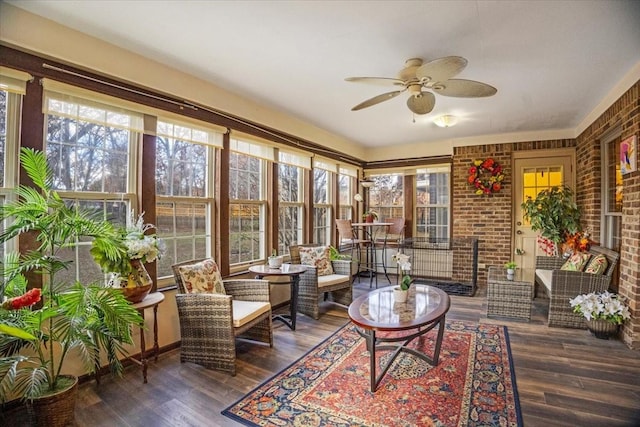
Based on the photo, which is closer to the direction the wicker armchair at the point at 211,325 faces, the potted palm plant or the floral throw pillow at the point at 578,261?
the floral throw pillow

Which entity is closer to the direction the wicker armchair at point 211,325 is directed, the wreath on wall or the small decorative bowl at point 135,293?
the wreath on wall

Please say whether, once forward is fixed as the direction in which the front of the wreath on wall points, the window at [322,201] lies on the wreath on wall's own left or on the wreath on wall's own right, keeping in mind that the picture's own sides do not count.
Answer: on the wreath on wall's own right

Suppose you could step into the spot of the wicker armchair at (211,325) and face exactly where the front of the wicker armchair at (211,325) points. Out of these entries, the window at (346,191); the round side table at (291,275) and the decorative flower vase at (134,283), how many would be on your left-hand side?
2

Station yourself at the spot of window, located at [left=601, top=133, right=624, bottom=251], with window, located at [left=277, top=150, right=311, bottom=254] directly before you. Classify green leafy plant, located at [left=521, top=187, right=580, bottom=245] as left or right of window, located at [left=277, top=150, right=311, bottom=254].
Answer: right

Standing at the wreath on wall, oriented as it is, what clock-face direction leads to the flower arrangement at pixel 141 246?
The flower arrangement is roughly at 1 o'clock from the wreath on wall.

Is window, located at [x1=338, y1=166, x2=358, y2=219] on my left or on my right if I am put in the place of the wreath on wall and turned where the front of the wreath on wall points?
on my right

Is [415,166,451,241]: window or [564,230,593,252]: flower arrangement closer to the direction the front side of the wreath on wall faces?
the flower arrangement

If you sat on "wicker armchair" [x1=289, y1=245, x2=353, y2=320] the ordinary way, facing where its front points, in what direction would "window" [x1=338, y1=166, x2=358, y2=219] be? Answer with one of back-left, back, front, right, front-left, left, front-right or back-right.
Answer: back-left

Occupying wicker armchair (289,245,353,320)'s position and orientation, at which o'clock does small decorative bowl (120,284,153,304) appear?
The small decorative bowl is roughly at 3 o'clock from the wicker armchair.
